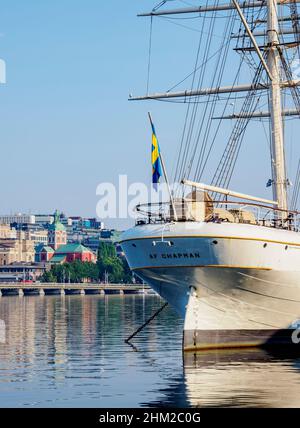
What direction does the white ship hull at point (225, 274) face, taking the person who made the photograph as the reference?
facing away from the viewer and to the right of the viewer
